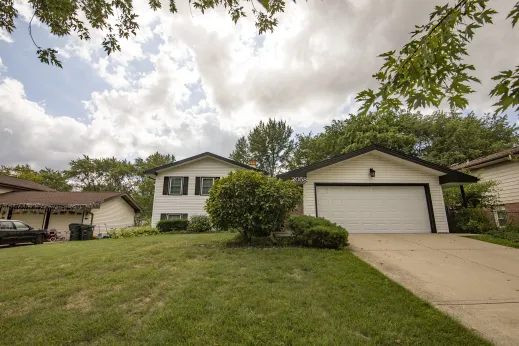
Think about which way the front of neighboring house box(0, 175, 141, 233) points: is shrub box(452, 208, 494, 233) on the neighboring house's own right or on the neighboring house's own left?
on the neighboring house's own left

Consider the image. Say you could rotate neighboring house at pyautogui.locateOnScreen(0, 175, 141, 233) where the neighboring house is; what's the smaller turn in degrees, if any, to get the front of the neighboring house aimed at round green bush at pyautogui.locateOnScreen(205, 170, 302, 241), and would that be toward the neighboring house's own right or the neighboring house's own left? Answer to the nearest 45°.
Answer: approximately 45° to the neighboring house's own left

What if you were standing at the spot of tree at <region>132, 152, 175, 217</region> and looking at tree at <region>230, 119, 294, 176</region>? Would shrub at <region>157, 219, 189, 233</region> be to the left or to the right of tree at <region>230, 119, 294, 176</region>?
right

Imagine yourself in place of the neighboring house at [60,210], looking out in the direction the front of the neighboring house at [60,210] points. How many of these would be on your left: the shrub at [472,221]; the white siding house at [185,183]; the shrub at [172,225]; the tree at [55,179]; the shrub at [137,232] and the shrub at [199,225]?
5

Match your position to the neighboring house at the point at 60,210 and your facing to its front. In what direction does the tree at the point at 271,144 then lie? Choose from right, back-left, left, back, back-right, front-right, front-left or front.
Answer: back-left

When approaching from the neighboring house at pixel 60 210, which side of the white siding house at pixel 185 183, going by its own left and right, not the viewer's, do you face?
right

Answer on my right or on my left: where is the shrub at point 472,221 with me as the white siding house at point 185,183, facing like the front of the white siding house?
on my left

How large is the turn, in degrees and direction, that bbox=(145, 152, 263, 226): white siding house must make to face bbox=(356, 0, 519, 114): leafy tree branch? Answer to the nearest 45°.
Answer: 0° — it already faces it

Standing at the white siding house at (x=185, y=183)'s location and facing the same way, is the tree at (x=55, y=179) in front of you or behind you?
behind

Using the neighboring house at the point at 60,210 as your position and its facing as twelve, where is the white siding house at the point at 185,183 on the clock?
The white siding house is roughly at 9 o'clock from the neighboring house.

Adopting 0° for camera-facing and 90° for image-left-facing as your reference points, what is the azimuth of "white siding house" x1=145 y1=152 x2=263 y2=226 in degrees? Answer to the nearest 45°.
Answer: approximately 0°
